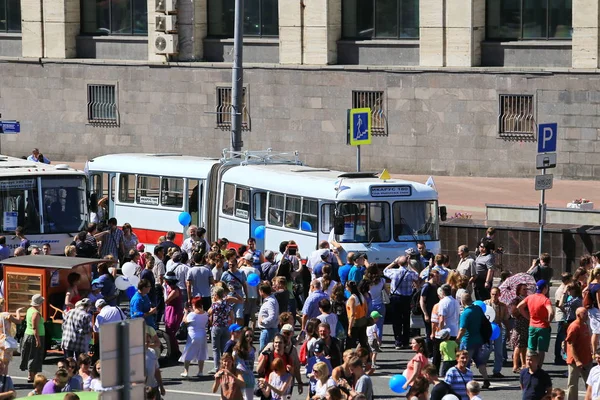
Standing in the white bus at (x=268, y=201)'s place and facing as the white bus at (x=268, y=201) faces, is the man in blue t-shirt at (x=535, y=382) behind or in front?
in front

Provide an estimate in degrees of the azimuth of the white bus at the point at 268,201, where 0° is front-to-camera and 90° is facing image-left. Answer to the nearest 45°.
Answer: approximately 315°

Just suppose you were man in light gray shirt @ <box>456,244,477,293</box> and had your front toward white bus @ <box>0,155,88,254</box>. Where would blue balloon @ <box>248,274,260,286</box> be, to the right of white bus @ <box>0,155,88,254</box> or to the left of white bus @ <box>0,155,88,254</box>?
left

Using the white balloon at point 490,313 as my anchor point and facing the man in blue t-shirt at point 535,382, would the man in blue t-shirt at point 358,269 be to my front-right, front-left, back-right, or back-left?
back-right

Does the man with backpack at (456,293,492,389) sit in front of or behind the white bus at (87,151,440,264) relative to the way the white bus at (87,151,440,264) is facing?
in front
